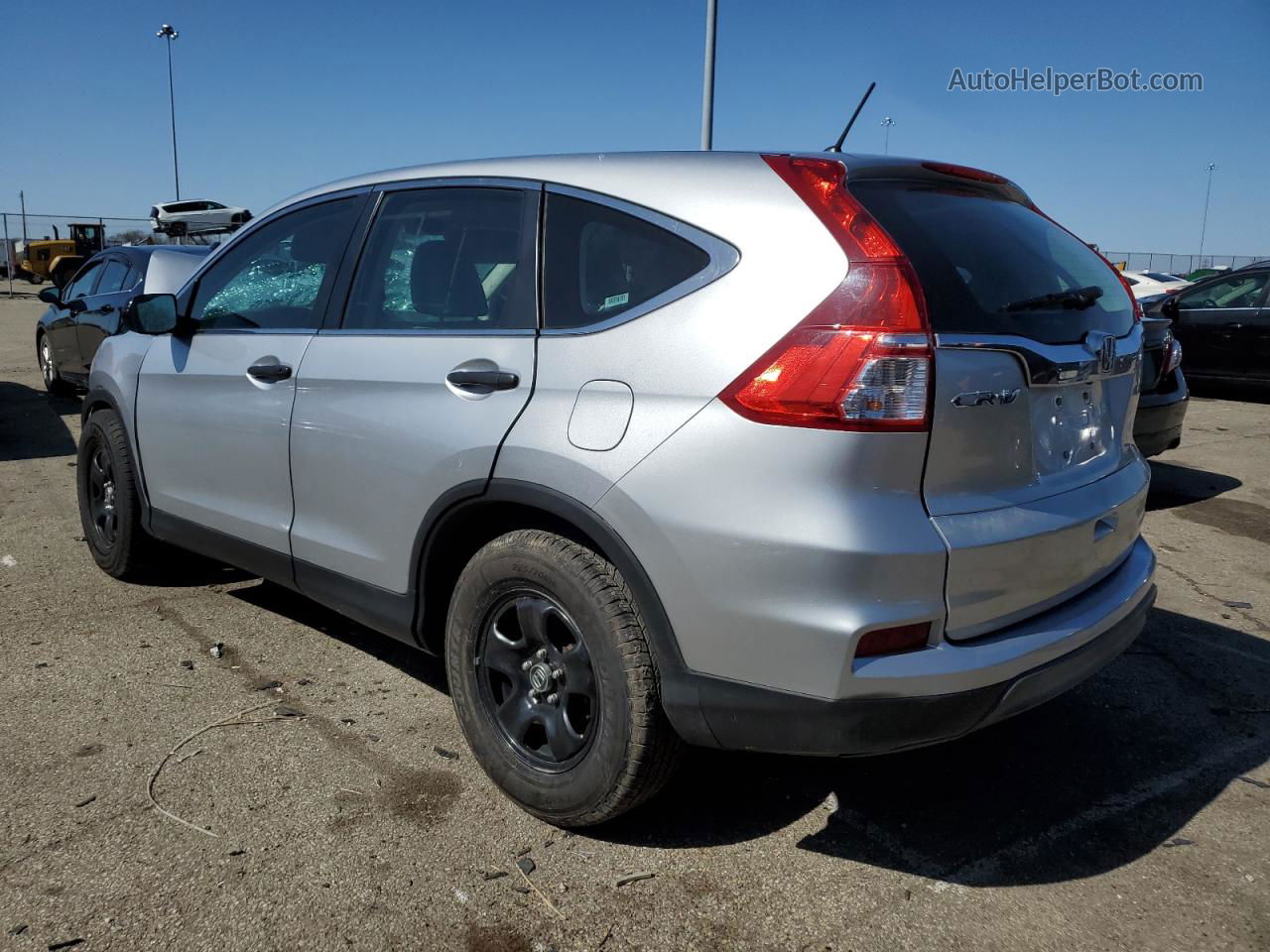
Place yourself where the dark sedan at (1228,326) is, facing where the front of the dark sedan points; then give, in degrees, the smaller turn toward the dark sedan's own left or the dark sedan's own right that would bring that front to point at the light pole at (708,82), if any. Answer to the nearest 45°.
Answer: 0° — it already faces it

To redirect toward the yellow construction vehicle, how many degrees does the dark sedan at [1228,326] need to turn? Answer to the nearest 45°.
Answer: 0° — it already faces it

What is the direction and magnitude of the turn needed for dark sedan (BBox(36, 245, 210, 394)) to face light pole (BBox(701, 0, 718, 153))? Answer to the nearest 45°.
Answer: approximately 135° to its right

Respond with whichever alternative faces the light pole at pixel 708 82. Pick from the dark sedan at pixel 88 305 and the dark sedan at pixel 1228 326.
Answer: the dark sedan at pixel 1228 326

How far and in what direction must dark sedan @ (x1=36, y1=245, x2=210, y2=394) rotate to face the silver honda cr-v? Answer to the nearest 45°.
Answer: approximately 135° to its left

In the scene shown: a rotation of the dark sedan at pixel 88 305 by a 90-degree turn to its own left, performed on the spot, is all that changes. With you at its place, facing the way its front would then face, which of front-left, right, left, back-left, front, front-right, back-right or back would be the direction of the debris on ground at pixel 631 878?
front-left

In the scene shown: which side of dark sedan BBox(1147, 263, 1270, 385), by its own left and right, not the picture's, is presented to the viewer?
left

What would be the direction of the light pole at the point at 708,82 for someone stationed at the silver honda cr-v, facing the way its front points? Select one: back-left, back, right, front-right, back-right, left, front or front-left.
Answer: front-right
